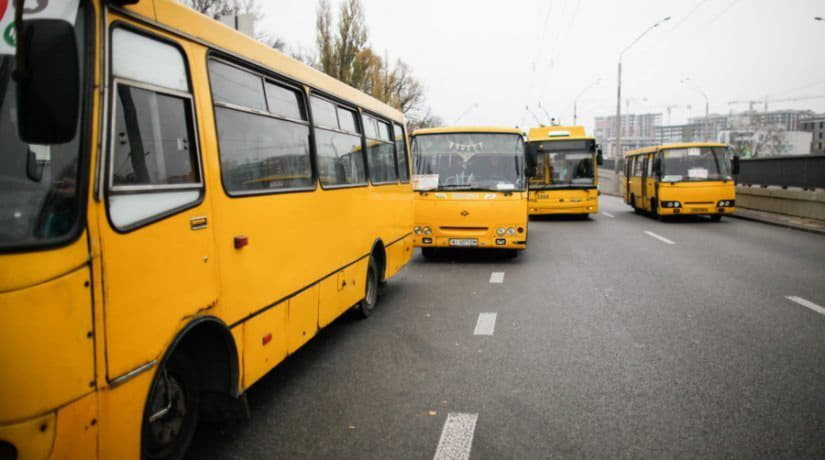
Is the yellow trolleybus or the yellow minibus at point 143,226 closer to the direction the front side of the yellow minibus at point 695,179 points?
the yellow minibus

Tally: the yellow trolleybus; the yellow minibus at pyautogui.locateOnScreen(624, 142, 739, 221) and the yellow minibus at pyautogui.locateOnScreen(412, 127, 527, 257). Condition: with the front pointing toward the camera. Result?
3

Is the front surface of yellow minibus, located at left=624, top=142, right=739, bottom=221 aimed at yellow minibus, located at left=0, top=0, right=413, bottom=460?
yes

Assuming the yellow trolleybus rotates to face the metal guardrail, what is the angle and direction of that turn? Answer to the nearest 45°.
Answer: approximately 135° to its left

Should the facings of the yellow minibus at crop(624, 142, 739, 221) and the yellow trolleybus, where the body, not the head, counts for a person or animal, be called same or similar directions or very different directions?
same or similar directions

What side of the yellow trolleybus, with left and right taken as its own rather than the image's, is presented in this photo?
front

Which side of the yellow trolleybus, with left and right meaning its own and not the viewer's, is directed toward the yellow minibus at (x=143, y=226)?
front

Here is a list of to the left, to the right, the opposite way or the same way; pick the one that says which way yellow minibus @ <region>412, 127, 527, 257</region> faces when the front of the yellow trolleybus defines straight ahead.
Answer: the same way

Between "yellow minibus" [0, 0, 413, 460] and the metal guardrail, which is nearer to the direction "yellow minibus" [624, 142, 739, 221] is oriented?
the yellow minibus

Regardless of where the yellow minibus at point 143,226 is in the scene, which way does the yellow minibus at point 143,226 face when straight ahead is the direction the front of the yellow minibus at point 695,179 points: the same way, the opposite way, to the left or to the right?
the same way

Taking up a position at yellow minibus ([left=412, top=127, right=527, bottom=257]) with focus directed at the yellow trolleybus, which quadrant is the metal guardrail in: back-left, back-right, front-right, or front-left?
front-right

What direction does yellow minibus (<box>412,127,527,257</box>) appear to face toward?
toward the camera

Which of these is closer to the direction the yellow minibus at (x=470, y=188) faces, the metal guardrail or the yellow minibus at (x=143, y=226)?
the yellow minibus
